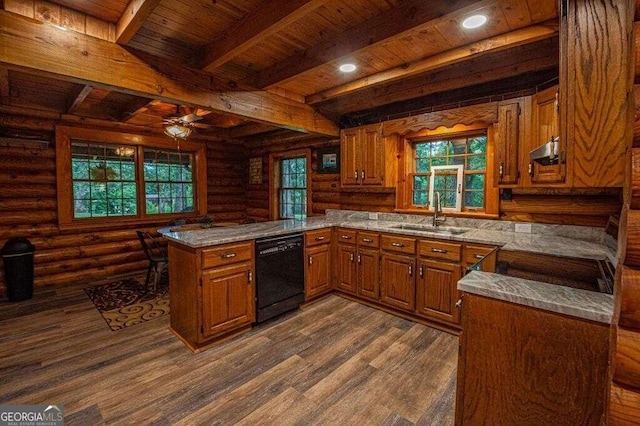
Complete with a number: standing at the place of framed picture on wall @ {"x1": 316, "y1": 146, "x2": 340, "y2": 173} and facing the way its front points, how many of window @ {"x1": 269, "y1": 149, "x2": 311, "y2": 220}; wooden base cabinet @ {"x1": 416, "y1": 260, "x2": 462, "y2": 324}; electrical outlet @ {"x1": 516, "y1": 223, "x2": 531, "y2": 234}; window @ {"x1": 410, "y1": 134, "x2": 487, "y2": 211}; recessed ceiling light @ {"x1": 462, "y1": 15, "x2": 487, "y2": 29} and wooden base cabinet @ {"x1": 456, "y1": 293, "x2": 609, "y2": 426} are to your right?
1

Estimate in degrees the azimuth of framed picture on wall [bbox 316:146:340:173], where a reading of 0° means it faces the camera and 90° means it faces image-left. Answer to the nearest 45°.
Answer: approximately 45°

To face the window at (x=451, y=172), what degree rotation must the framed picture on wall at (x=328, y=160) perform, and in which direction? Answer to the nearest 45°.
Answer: approximately 90° to its left

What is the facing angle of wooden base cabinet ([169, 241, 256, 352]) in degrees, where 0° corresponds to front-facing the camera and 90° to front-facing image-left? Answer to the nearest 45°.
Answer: approximately 315°

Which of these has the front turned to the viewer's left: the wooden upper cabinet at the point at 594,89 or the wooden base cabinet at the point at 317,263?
the wooden upper cabinet

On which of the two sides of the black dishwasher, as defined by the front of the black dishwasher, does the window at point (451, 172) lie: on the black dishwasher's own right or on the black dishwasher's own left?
on the black dishwasher's own left

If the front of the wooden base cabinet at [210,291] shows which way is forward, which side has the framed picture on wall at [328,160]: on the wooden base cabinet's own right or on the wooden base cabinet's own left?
on the wooden base cabinet's own left

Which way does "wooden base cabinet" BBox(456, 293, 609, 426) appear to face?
to the viewer's left

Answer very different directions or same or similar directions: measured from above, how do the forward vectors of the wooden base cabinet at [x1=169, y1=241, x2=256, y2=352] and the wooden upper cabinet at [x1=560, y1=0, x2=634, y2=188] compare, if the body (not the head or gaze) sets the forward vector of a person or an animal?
very different directions

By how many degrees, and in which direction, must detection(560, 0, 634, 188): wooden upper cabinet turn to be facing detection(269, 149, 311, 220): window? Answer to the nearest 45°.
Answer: approximately 45° to its right

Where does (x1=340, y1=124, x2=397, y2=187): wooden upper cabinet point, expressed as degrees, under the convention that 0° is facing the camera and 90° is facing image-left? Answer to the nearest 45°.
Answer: approximately 45°

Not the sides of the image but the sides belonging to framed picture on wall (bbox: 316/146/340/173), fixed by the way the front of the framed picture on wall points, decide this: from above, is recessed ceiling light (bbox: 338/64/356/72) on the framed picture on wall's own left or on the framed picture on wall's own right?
on the framed picture on wall's own left

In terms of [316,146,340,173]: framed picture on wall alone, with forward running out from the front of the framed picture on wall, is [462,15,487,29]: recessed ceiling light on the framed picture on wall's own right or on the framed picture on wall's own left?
on the framed picture on wall's own left

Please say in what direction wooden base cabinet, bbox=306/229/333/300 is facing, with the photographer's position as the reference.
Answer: facing the viewer and to the right of the viewer

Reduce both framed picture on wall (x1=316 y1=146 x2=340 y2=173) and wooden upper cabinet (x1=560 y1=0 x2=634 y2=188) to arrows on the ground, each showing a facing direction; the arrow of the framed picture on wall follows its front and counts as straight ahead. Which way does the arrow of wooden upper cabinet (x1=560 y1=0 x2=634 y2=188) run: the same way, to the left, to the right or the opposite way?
to the right
